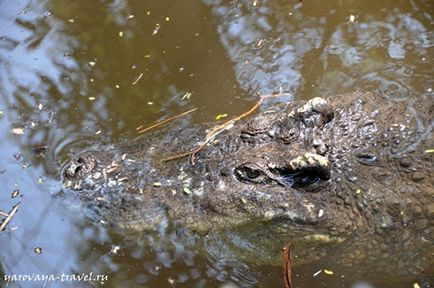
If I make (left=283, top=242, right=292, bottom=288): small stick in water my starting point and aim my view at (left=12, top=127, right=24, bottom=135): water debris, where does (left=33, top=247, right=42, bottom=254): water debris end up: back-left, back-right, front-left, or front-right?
front-left

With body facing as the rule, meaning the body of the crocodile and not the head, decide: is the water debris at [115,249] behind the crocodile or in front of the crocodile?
in front

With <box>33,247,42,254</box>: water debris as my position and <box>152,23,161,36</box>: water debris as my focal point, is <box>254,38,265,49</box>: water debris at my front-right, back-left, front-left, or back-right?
front-right

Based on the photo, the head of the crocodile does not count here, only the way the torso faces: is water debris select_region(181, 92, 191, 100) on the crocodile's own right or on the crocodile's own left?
on the crocodile's own right

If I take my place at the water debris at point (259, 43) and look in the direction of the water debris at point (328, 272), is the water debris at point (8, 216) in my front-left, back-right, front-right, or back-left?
front-right

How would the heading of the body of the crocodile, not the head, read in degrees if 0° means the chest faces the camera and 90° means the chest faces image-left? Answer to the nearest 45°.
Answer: approximately 90°

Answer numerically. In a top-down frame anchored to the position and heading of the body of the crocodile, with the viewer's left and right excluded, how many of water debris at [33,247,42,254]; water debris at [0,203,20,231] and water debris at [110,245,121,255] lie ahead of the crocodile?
3

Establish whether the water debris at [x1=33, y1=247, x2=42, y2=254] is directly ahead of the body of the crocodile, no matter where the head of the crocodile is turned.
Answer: yes

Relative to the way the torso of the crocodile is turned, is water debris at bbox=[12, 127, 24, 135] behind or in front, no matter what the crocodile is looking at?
in front

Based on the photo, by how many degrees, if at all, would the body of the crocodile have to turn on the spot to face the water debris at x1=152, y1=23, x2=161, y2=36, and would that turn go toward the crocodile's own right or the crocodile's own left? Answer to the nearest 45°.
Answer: approximately 90° to the crocodile's own right
